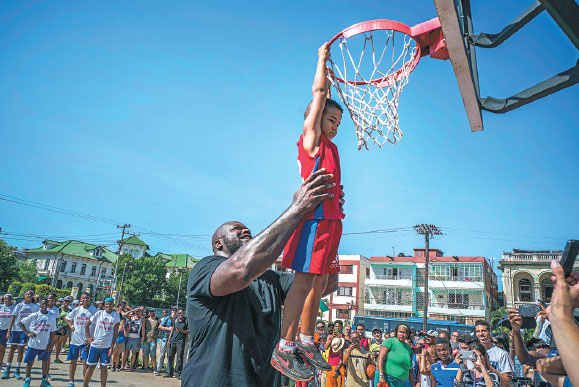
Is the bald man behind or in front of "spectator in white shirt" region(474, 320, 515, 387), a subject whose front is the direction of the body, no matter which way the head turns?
in front

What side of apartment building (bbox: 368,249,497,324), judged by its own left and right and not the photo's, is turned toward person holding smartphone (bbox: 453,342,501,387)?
front

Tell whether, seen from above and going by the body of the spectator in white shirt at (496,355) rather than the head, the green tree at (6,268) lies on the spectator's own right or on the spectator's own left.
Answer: on the spectator's own right

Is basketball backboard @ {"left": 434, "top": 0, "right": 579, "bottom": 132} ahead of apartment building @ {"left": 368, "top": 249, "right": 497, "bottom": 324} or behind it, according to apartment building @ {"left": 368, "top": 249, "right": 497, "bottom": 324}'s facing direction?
ahead

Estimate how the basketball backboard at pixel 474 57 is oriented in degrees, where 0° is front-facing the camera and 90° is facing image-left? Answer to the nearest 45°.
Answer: approximately 90°

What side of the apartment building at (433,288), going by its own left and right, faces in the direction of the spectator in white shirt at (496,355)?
front

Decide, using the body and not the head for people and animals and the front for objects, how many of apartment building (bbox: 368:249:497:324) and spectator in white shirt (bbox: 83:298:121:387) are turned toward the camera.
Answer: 2

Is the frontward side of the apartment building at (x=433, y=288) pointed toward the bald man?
yes

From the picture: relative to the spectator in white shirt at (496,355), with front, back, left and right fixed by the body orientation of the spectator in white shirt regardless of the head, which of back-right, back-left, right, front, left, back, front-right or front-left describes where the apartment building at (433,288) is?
back-right

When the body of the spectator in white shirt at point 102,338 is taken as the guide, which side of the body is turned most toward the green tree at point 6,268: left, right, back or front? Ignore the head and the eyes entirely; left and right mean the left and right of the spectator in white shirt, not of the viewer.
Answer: back

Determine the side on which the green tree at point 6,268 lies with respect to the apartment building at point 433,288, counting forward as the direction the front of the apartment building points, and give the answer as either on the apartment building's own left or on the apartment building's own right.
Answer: on the apartment building's own right

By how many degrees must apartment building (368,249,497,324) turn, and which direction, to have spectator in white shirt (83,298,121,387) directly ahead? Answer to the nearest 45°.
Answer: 0° — it already faces them
